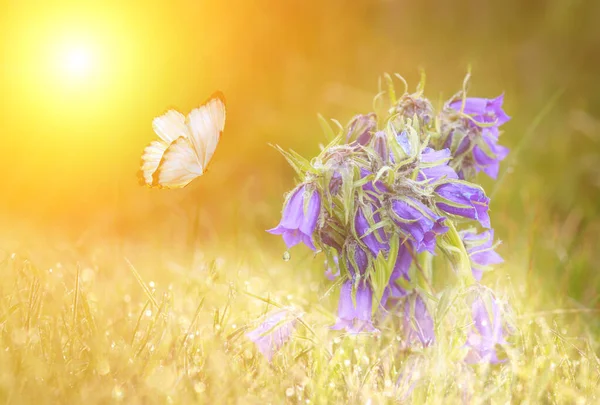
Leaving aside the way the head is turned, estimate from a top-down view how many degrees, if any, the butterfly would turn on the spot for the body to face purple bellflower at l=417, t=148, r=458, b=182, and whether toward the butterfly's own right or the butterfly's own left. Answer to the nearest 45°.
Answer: approximately 45° to the butterfly's own right

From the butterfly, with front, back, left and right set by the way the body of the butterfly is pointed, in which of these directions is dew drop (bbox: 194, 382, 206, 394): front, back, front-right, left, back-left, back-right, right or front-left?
right

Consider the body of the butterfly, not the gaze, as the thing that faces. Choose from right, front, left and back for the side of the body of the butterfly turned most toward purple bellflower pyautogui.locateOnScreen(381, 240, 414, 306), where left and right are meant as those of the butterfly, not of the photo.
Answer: front

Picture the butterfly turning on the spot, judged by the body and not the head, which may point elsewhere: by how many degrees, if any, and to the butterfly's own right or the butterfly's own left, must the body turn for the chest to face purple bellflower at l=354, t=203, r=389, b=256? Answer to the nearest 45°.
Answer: approximately 45° to the butterfly's own right

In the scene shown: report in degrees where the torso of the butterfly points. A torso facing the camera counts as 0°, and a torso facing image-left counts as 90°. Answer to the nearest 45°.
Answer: approximately 270°

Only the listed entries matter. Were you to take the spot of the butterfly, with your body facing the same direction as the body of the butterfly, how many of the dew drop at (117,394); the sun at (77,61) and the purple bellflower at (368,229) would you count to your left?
1

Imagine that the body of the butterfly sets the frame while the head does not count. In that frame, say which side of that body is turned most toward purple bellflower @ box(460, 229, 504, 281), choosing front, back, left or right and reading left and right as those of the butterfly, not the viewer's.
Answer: front

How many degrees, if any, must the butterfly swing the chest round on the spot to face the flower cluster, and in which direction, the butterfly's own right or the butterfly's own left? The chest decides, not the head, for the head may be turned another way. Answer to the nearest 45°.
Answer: approximately 45° to the butterfly's own right
